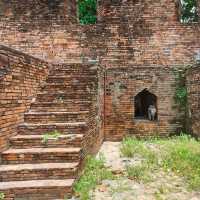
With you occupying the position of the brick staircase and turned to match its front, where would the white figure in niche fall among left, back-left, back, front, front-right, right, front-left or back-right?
back-left

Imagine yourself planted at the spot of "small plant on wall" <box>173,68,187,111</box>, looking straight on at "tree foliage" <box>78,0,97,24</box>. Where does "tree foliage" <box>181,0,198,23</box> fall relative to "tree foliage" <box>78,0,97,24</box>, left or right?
right

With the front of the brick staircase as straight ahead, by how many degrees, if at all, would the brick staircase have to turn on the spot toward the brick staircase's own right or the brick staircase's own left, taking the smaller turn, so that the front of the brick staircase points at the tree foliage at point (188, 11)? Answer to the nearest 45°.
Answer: approximately 135° to the brick staircase's own left

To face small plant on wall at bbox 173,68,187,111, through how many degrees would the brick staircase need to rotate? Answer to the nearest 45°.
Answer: approximately 135° to its left

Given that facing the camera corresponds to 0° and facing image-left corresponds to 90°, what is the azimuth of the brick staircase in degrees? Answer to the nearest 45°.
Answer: approximately 0°

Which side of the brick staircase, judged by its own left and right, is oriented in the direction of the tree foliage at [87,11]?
back
